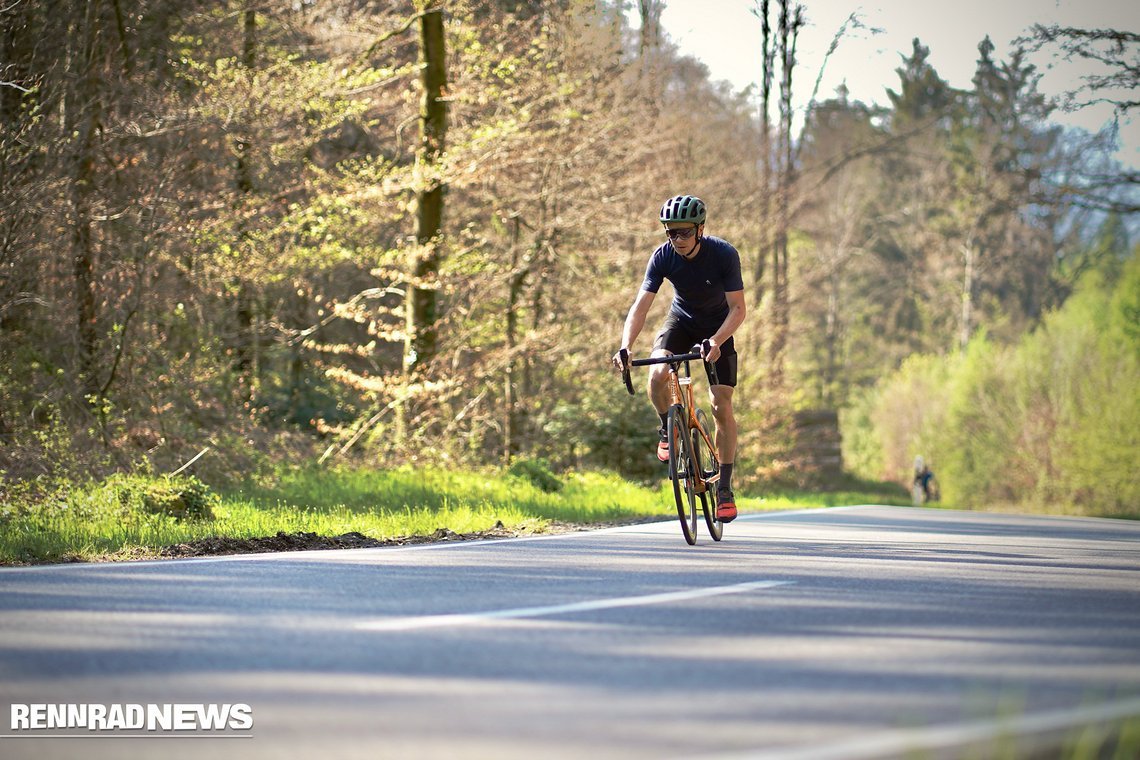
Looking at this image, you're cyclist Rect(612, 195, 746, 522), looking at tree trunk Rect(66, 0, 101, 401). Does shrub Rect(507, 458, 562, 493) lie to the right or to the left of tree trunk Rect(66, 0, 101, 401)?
right

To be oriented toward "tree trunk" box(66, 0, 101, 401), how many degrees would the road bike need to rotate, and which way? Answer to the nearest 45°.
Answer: approximately 135° to its right

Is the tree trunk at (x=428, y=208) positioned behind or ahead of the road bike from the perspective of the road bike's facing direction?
behind

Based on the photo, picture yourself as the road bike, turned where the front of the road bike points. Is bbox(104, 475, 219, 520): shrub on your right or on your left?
on your right

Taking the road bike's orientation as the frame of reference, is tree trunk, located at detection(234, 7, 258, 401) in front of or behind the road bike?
behind

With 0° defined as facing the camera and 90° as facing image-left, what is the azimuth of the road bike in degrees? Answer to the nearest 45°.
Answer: approximately 0°

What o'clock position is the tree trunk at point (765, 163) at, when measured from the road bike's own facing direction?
The tree trunk is roughly at 6 o'clock from the road bike.

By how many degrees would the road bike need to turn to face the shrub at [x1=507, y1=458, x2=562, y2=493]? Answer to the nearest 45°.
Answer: approximately 180°

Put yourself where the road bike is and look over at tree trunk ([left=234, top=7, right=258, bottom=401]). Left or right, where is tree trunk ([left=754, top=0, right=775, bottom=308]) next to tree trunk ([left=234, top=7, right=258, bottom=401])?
right

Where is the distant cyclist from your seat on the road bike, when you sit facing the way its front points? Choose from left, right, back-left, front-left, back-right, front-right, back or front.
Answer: back
